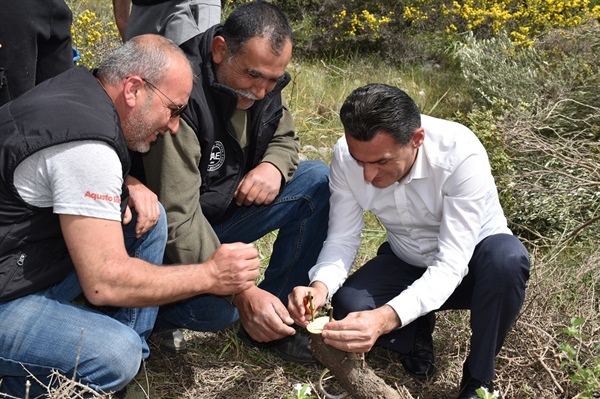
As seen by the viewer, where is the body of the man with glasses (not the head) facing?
to the viewer's right

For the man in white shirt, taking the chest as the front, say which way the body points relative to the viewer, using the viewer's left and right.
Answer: facing the viewer and to the left of the viewer

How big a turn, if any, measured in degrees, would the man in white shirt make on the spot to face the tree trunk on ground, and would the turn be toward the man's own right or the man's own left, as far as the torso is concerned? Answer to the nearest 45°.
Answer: approximately 45° to the man's own left

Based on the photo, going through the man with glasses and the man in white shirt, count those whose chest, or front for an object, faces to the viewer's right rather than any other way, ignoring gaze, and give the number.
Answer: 1

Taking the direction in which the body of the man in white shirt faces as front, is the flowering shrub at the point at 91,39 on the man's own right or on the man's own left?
on the man's own right

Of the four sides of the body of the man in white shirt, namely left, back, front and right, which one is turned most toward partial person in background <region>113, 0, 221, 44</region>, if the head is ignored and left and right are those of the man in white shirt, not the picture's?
right

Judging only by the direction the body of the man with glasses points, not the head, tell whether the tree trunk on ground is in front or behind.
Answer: in front

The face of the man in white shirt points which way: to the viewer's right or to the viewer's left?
to the viewer's left
